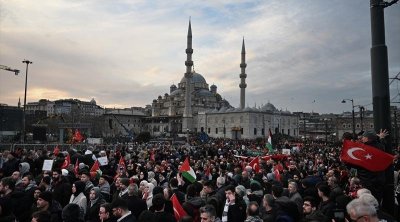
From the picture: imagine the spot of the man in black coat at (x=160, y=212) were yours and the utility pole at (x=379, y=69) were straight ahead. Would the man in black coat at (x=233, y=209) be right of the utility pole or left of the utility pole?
left

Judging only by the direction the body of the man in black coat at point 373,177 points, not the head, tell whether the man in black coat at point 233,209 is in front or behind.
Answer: in front

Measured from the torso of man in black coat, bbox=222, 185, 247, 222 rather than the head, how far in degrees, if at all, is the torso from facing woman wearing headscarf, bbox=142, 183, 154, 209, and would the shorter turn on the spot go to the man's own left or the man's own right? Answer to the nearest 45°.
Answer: approximately 90° to the man's own right

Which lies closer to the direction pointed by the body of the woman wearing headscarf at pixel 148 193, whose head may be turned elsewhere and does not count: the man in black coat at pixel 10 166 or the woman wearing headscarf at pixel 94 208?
the woman wearing headscarf

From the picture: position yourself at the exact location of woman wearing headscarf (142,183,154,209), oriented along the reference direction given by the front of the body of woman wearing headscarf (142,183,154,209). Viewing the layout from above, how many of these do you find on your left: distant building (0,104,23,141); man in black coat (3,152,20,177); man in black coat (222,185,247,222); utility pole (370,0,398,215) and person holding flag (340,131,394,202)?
3

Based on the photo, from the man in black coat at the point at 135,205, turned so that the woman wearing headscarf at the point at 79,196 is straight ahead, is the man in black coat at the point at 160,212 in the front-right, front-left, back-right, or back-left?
back-left
